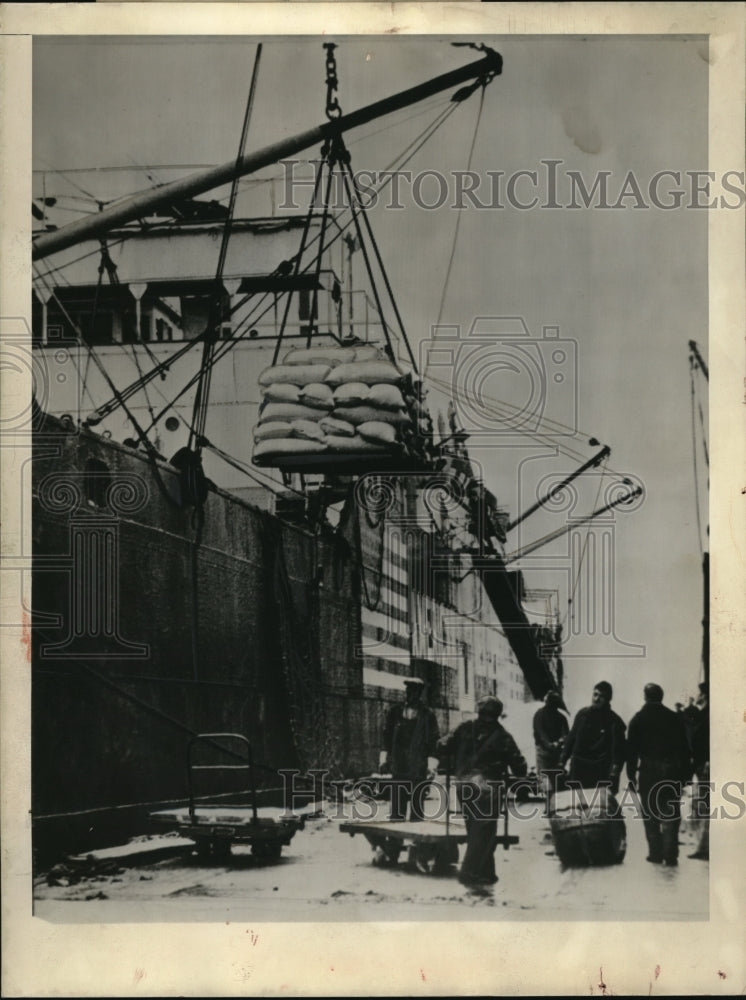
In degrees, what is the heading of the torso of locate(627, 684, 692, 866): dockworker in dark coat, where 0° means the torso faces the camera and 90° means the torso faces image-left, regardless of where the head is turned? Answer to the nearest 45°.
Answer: approximately 180°
